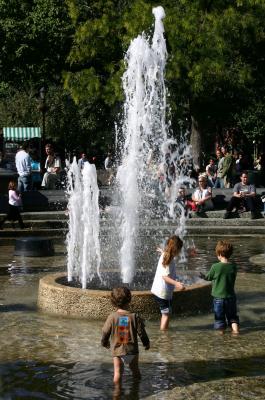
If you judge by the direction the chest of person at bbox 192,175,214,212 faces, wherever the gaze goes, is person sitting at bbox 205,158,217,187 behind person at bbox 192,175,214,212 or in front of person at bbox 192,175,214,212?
behind

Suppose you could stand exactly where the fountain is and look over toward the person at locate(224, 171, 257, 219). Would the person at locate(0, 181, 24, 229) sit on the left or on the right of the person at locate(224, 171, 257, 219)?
left

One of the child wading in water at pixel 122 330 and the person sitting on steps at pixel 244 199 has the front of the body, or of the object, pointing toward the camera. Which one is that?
the person sitting on steps

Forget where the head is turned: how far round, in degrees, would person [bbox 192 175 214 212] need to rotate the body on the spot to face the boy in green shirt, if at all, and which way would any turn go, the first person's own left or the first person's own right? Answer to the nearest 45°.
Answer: approximately 45° to the first person's own left

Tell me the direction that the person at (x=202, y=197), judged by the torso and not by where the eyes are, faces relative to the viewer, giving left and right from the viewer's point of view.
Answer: facing the viewer and to the left of the viewer

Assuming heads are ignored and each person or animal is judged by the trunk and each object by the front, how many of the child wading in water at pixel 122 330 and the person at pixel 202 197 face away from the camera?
1

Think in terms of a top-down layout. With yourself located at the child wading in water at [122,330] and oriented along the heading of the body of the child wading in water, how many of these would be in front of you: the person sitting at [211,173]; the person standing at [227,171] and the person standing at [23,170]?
3

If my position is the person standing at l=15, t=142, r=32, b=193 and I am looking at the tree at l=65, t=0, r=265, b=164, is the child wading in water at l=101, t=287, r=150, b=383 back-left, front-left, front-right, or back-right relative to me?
back-right

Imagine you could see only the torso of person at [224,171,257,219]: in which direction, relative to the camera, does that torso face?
toward the camera

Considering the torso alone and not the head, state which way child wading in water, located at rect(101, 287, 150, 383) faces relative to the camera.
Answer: away from the camera

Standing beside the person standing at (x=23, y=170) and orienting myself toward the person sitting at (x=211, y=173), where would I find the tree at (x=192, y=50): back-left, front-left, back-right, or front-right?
front-left

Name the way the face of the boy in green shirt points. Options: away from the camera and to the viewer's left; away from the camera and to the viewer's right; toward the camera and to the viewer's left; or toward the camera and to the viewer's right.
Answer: away from the camera and to the viewer's left

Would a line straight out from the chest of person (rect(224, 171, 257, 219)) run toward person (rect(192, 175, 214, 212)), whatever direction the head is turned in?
no

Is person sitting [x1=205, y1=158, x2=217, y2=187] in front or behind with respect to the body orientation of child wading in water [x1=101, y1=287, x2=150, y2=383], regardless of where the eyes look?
in front

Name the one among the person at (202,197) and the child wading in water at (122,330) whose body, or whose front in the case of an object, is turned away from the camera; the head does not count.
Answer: the child wading in water

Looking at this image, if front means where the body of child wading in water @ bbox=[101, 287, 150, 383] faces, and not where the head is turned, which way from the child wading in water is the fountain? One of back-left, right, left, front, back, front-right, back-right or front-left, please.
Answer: front

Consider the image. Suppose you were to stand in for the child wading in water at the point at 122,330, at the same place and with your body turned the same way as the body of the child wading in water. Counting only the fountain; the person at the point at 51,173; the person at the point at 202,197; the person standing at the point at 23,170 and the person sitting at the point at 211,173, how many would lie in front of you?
5

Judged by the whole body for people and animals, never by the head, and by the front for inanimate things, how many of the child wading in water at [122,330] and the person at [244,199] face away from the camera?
1
